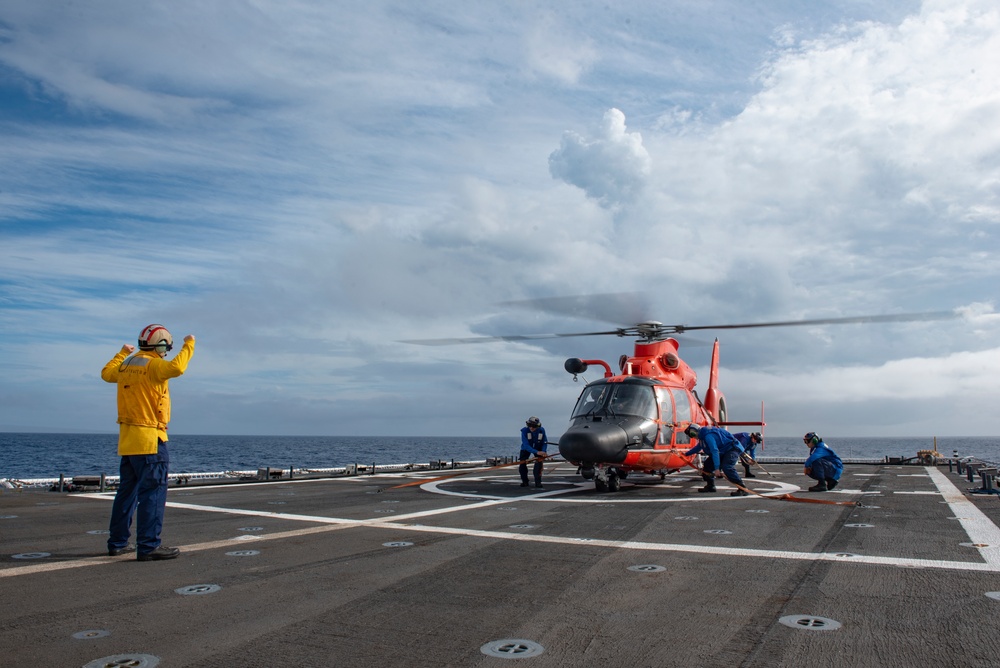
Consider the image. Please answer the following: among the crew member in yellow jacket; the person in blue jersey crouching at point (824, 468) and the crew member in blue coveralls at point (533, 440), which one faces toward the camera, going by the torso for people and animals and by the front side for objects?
the crew member in blue coveralls at point (533, 440)

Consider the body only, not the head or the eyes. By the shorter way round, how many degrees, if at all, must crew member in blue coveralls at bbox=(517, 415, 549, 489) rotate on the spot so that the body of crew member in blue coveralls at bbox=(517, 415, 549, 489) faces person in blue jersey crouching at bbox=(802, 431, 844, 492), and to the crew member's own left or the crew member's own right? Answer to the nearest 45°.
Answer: approximately 90° to the crew member's own left

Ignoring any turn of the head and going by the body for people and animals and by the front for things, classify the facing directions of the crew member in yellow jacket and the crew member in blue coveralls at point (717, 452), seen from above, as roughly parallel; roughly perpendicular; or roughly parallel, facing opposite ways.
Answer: roughly perpendicular

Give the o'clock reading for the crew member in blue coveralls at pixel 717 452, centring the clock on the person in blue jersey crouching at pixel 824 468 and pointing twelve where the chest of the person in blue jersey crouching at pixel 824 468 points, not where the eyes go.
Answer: the crew member in blue coveralls at pixel 717 452 is roughly at 11 o'clock from the person in blue jersey crouching at pixel 824 468.

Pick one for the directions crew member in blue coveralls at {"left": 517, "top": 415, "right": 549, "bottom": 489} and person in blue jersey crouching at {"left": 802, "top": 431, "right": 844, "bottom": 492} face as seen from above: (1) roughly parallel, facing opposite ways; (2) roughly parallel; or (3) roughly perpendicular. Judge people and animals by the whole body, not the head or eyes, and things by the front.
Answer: roughly perpendicular

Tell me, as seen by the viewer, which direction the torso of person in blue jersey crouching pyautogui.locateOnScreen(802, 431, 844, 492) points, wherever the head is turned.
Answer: to the viewer's left

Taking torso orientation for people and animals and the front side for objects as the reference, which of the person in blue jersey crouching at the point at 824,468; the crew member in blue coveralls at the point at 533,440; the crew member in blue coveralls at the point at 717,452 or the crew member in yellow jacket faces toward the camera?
the crew member in blue coveralls at the point at 533,440

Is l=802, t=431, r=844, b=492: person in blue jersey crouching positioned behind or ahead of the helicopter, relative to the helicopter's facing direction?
behind

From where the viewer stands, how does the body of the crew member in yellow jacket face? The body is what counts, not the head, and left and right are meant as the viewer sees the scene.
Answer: facing away from the viewer and to the right of the viewer

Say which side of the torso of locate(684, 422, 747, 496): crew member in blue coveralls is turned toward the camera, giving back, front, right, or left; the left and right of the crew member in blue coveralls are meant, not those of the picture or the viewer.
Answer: left

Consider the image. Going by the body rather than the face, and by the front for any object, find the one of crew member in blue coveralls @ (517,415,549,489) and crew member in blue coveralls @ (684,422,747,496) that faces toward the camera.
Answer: crew member in blue coveralls @ (517,415,549,489)

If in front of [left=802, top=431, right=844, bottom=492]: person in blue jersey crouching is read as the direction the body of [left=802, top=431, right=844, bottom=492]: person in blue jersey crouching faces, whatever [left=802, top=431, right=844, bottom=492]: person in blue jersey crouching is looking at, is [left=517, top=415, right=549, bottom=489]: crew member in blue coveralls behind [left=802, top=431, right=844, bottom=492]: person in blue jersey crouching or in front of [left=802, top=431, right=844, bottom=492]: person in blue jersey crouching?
in front

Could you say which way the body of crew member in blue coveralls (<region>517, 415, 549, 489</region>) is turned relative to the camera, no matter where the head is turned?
toward the camera
